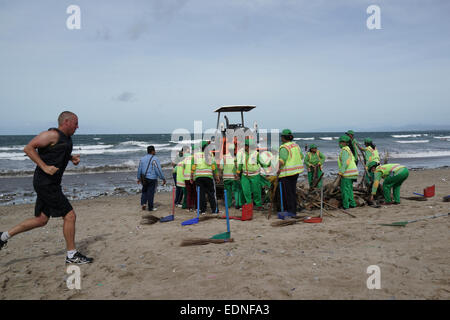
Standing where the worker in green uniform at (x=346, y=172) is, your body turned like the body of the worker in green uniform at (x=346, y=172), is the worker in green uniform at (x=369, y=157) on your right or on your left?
on your right

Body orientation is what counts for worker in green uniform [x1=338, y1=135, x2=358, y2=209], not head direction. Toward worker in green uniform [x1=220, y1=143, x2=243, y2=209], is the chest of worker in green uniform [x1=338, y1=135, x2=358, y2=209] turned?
yes

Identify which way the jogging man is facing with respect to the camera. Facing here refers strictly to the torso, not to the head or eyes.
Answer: to the viewer's right

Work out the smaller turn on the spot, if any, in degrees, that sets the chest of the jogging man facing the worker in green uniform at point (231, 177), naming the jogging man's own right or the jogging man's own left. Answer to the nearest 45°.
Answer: approximately 45° to the jogging man's own left

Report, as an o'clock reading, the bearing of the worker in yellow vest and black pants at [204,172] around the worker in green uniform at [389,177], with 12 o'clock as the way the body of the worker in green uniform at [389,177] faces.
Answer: the worker in yellow vest and black pants at [204,172] is roughly at 11 o'clock from the worker in green uniform at [389,177].

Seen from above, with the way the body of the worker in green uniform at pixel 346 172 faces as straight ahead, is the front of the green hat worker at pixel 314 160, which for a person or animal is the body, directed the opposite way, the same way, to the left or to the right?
to the left

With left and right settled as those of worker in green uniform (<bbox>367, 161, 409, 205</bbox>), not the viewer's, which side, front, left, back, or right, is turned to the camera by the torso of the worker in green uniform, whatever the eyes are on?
left
